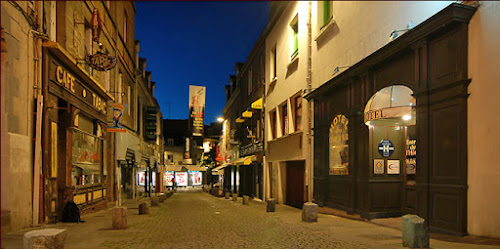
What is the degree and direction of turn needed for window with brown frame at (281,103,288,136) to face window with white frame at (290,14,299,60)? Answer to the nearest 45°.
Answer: approximately 45° to its left

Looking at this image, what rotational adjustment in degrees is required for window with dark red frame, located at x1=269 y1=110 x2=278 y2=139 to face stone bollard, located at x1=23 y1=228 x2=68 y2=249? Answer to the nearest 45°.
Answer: approximately 45° to its left

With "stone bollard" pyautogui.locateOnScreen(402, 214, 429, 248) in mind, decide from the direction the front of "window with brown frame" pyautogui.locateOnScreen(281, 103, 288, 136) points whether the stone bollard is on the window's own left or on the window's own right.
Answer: on the window's own left

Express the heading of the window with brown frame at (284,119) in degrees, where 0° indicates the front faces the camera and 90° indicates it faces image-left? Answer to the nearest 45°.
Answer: approximately 45°

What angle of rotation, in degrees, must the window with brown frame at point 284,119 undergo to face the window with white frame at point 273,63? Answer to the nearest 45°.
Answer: approximately 135° to its right

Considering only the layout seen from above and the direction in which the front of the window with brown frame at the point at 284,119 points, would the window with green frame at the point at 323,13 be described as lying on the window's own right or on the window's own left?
on the window's own left

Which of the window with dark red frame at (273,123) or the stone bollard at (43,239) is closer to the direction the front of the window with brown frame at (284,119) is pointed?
the stone bollard

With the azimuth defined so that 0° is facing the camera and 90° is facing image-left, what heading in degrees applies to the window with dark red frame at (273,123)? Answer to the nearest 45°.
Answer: approximately 45°

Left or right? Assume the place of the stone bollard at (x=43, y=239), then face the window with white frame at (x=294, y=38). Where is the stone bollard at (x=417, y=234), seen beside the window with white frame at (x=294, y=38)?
right

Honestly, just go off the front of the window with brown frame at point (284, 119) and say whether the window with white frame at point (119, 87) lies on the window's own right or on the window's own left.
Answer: on the window's own right
